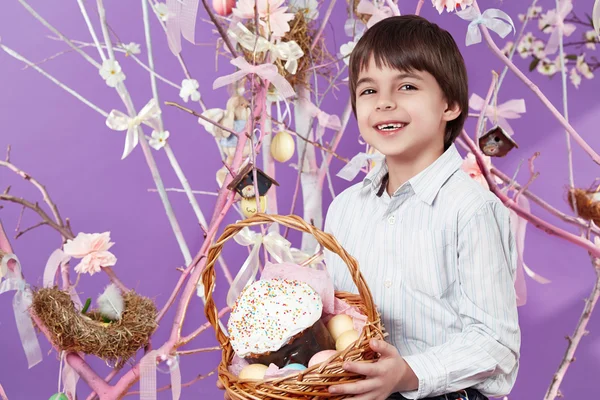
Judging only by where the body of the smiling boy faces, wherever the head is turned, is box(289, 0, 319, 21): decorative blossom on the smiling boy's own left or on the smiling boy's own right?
on the smiling boy's own right

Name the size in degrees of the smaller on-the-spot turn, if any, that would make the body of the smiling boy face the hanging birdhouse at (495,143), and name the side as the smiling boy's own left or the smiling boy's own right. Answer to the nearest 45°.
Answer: approximately 135° to the smiling boy's own right

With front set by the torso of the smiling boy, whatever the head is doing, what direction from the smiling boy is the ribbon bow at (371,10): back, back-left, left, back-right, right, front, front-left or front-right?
back-right

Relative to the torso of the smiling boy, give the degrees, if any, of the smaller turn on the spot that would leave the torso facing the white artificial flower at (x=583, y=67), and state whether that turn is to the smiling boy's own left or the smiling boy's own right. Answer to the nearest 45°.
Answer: approximately 180°

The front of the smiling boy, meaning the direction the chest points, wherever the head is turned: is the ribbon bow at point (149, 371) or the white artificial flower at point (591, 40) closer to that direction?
the ribbon bow

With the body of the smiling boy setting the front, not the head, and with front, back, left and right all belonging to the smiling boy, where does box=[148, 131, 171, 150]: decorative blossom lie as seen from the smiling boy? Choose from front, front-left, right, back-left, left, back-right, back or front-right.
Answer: right

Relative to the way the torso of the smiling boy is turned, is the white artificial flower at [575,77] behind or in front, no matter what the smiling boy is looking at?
behind

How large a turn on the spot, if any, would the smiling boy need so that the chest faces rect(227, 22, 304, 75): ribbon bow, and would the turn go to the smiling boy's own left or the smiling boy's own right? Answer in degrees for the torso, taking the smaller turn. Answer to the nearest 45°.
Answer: approximately 90° to the smiling boy's own right

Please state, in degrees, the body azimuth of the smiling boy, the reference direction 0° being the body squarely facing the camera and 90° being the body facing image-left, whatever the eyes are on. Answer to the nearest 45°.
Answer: approximately 45°

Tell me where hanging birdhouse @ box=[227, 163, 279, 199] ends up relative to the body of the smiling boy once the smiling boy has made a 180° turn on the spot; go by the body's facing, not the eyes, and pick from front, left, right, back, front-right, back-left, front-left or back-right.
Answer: left

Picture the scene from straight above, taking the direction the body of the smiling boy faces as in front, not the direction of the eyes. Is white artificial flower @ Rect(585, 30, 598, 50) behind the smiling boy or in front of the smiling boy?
behind

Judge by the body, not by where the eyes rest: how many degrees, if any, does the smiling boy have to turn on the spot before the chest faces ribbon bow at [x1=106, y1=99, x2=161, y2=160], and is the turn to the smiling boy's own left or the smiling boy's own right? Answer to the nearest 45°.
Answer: approximately 90° to the smiling boy's own right
